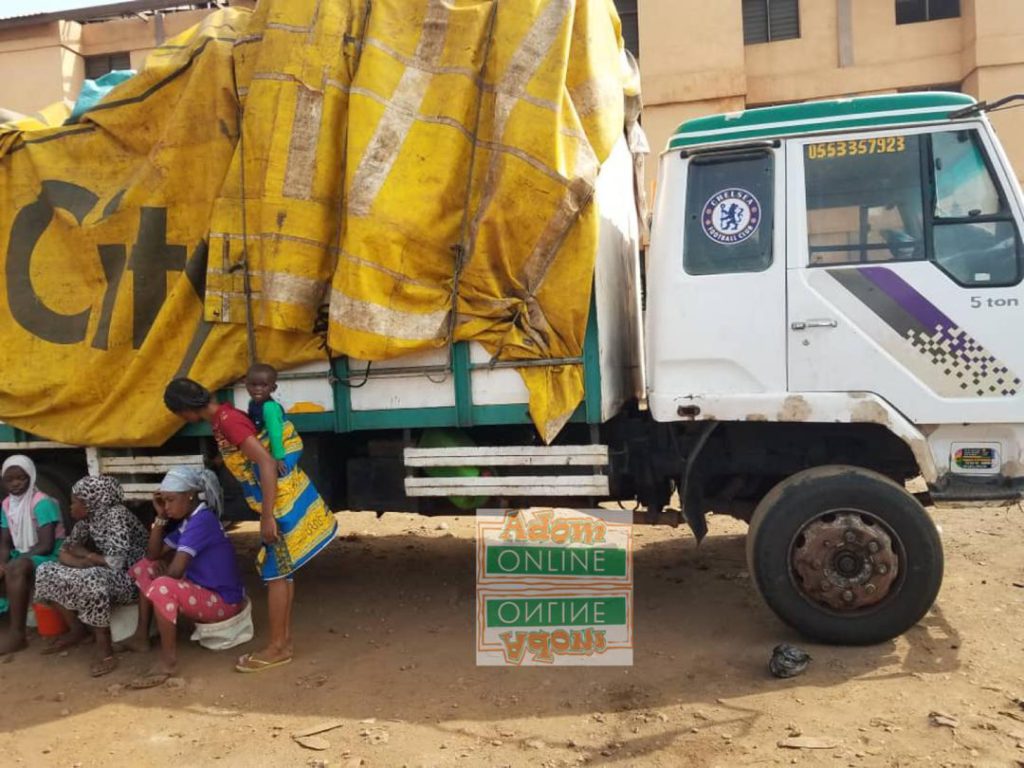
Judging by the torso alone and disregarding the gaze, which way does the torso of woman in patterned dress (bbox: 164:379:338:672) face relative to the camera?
to the viewer's left

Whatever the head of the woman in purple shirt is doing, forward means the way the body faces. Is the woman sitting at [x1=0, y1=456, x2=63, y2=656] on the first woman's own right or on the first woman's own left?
on the first woman's own right

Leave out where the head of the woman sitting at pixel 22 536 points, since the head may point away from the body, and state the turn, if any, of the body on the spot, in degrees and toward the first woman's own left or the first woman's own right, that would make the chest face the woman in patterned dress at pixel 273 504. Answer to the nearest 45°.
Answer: approximately 90° to the first woman's own left

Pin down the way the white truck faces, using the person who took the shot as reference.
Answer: facing to the right of the viewer

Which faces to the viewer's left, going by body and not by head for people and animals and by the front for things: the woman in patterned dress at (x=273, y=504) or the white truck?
the woman in patterned dress

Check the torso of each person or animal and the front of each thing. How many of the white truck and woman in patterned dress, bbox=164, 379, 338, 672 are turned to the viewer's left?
1

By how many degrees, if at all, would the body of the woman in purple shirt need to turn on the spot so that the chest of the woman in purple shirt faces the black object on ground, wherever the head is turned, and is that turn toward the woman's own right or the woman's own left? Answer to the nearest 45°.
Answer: approximately 90° to the woman's own left
